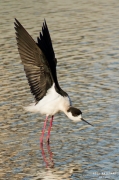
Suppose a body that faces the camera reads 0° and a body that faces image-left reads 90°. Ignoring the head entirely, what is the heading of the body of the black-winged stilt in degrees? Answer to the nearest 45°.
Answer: approximately 270°
